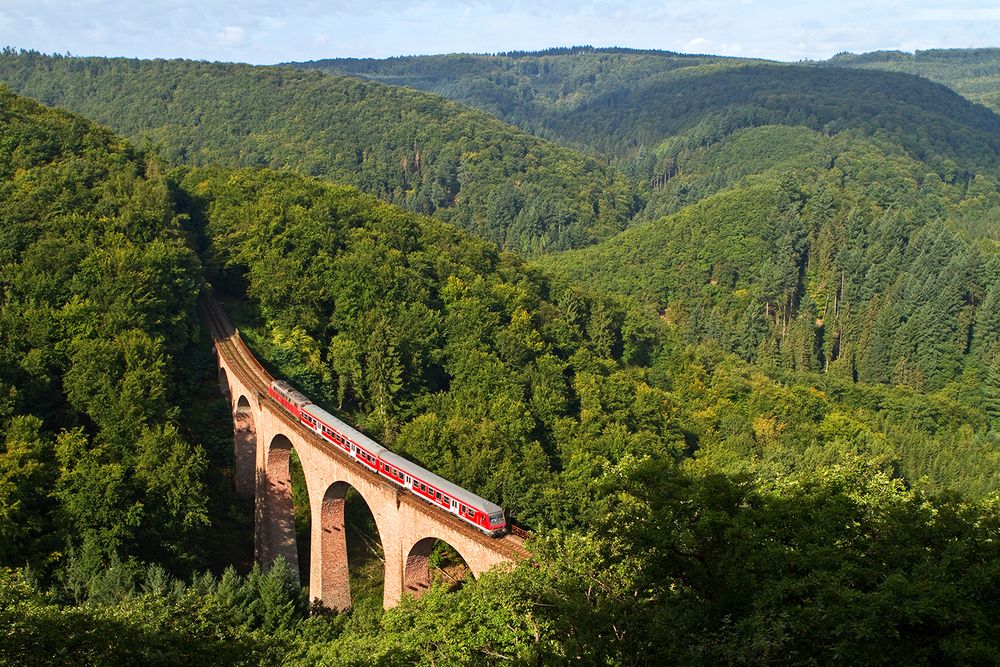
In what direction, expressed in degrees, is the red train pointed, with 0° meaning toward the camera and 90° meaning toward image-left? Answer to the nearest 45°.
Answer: approximately 315°
